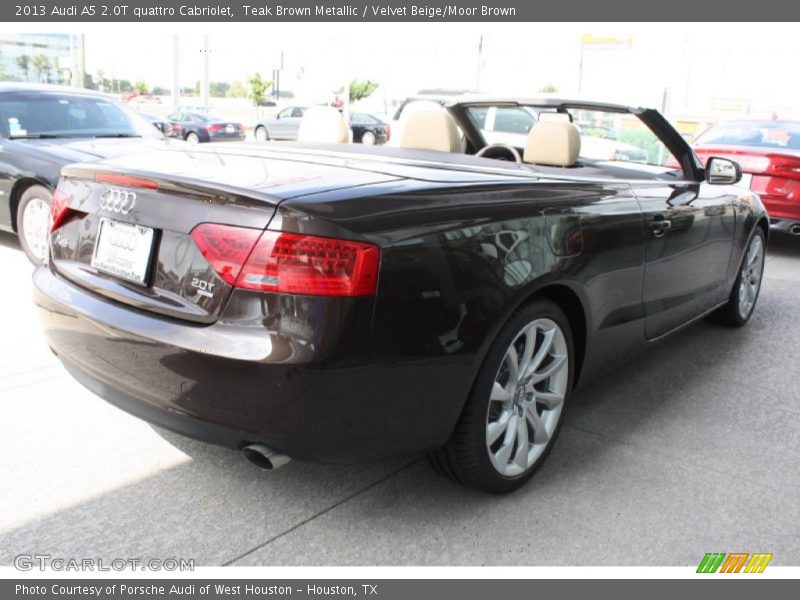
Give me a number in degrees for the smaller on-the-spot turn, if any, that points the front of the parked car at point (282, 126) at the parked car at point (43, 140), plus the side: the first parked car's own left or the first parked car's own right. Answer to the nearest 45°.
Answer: approximately 90° to the first parked car's own left

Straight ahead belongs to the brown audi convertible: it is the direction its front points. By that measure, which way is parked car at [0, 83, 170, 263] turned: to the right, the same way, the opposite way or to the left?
to the right

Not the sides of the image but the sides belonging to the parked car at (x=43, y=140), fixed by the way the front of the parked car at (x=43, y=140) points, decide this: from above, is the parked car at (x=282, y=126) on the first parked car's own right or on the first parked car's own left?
on the first parked car's own left

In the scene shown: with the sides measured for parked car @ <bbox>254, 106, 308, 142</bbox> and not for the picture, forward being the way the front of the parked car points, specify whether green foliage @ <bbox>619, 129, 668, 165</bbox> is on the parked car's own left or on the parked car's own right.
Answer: on the parked car's own left

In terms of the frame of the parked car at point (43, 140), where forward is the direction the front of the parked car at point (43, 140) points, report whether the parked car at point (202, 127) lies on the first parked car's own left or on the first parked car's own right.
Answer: on the first parked car's own left

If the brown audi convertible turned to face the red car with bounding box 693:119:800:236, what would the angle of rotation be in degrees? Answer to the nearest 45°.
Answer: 0° — it already faces it

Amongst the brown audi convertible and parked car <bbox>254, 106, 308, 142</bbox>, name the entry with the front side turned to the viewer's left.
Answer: the parked car

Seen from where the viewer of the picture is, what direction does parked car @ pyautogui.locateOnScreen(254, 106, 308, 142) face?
facing to the left of the viewer

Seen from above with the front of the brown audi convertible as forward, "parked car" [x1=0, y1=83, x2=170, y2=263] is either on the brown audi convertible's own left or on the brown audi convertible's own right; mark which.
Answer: on the brown audi convertible's own left
